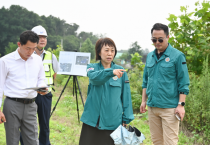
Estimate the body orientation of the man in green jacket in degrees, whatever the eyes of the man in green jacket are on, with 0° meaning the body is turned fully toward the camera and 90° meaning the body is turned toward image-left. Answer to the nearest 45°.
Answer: approximately 45°

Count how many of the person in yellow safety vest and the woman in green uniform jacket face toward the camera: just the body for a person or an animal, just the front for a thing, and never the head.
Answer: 2

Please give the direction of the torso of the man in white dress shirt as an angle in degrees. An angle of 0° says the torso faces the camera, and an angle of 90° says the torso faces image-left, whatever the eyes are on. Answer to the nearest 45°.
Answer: approximately 315°

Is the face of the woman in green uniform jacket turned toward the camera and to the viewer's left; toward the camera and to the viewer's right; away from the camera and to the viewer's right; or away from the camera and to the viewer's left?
toward the camera and to the viewer's right

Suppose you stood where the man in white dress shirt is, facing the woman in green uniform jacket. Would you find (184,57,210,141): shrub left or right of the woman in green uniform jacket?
left
